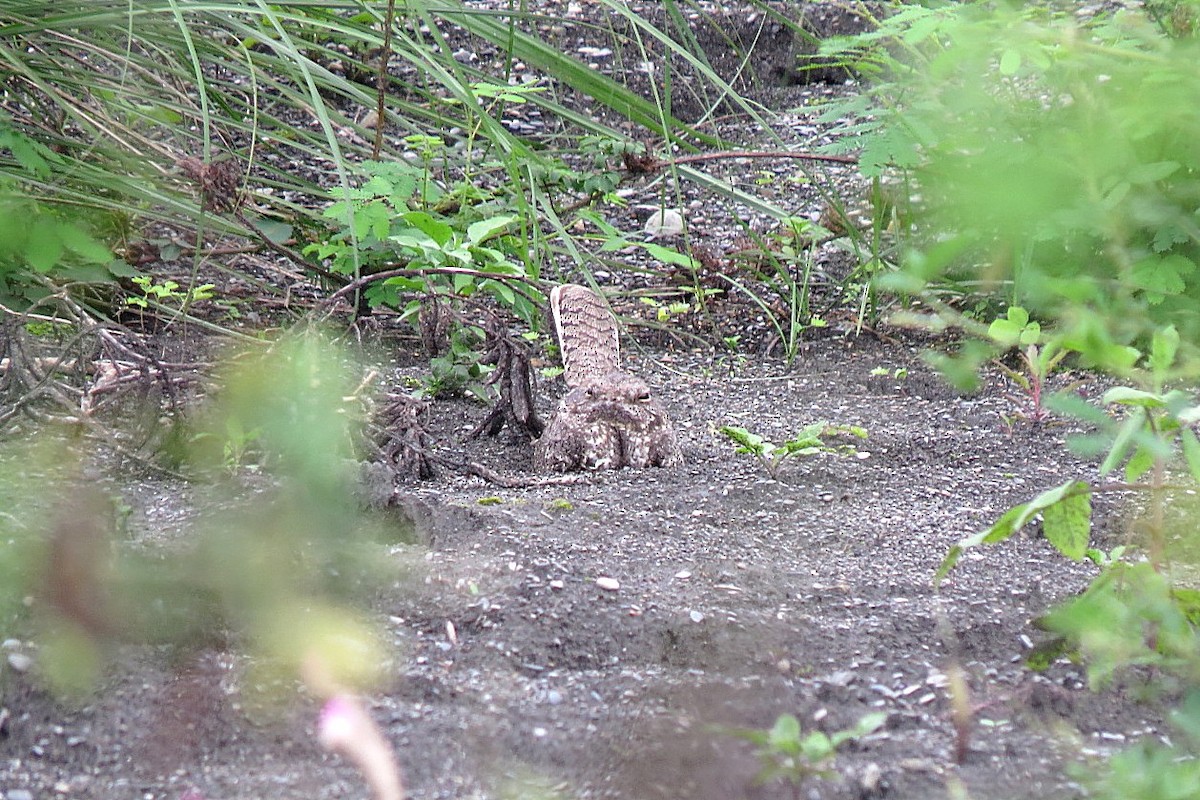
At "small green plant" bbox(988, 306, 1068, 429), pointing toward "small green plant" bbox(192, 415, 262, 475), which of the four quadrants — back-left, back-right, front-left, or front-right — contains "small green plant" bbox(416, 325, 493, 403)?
front-right

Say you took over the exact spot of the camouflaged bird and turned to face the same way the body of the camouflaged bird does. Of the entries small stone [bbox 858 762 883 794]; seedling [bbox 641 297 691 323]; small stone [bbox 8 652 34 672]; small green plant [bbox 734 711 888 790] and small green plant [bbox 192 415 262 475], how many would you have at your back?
1

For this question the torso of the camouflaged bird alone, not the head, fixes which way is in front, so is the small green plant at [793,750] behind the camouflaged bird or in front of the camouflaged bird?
in front

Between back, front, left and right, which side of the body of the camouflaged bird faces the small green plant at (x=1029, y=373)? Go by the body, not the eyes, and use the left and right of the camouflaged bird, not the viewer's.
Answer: left

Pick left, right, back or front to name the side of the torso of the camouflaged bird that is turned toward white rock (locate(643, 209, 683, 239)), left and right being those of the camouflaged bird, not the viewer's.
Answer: back

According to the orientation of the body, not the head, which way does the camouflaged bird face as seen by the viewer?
toward the camera

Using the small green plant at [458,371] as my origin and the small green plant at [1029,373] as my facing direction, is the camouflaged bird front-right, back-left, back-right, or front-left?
front-right

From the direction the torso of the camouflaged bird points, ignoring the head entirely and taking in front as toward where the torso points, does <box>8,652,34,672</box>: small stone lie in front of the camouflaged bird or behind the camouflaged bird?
in front

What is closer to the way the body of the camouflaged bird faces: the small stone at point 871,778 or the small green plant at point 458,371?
the small stone

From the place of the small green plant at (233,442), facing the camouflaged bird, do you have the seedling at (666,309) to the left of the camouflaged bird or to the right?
left

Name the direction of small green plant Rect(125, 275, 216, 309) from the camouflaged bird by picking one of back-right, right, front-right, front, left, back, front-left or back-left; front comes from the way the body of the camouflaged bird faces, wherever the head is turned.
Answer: back-right

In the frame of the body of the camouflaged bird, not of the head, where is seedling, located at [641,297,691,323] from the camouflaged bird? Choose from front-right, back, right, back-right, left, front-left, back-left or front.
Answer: back

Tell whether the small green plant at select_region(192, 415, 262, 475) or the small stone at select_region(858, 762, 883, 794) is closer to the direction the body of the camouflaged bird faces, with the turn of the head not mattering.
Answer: the small stone

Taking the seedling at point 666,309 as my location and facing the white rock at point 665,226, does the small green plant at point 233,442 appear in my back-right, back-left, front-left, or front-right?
back-left

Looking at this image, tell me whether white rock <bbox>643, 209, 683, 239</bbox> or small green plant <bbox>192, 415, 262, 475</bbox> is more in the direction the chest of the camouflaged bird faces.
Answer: the small green plant
